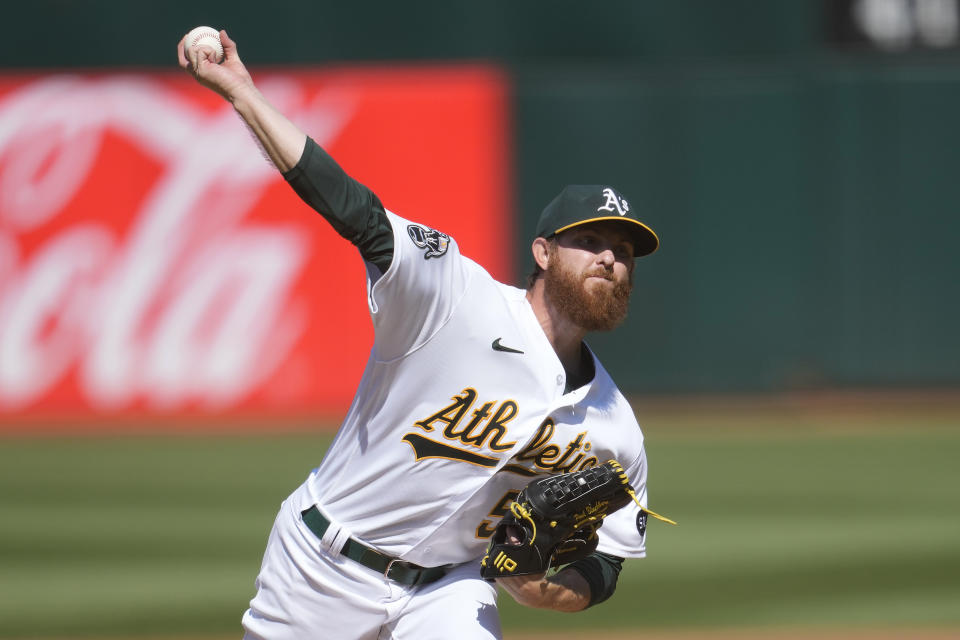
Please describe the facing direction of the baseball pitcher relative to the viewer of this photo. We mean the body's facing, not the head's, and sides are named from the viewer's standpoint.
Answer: facing the viewer and to the right of the viewer
